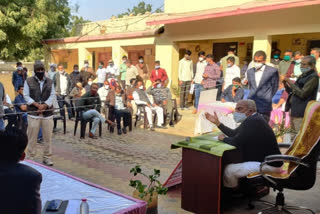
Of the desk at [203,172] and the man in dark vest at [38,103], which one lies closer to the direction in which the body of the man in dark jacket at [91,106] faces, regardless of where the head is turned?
the desk

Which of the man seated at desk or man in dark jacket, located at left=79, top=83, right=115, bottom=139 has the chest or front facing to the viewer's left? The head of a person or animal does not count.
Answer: the man seated at desk

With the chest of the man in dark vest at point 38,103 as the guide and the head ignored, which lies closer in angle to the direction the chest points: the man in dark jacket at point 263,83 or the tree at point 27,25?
the man in dark jacket

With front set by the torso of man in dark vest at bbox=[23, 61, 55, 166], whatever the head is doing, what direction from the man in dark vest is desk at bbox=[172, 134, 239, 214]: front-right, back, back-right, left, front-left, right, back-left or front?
front-left

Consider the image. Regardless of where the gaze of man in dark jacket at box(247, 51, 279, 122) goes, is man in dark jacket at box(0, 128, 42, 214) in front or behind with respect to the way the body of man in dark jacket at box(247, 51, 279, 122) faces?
in front

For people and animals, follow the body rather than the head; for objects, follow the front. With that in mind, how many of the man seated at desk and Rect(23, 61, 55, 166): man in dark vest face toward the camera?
1

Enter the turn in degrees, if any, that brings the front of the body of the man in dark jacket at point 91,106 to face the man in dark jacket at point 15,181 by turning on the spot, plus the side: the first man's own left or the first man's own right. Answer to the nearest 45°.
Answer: approximately 45° to the first man's own right

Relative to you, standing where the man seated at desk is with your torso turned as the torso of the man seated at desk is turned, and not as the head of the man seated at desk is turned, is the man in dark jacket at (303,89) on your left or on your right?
on your right

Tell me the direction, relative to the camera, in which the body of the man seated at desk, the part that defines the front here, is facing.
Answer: to the viewer's left

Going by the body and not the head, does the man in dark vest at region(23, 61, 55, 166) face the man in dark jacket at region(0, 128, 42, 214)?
yes

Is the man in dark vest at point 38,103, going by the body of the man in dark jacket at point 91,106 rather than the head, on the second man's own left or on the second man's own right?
on the second man's own right

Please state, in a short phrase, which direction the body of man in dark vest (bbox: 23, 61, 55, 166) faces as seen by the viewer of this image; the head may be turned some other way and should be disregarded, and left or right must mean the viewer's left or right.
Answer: facing the viewer

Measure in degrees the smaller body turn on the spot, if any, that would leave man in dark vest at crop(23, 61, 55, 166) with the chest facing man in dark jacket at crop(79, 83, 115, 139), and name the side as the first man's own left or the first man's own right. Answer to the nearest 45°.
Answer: approximately 135° to the first man's own left
